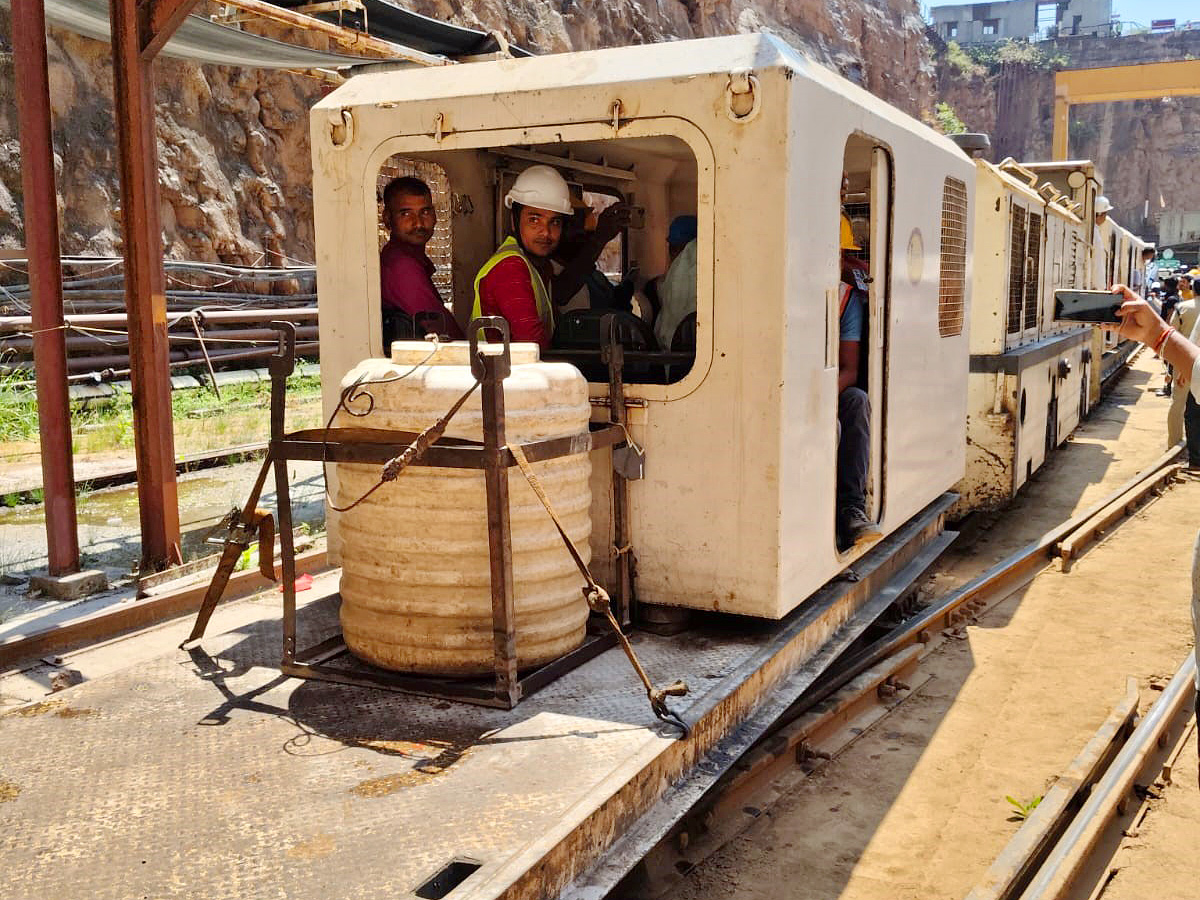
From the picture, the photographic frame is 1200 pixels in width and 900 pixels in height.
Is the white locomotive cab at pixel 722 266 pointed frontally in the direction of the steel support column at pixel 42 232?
no

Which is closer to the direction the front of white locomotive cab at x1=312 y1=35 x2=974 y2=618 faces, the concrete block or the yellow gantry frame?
the concrete block

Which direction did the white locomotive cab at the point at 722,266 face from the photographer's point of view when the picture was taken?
facing the viewer and to the left of the viewer

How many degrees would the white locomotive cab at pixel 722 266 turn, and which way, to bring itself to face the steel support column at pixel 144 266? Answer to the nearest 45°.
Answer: approximately 90° to its right

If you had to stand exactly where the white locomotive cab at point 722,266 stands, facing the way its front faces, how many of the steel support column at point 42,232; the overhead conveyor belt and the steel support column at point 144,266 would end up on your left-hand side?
0

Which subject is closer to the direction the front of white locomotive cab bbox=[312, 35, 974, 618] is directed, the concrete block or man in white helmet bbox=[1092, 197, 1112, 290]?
the concrete block

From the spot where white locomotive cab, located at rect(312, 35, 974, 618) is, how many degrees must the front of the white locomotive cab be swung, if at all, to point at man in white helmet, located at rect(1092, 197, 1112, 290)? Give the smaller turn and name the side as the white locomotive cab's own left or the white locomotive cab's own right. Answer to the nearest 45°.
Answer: approximately 180°

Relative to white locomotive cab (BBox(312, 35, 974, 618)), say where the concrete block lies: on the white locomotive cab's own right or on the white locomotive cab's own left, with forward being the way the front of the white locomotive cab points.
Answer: on the white locomotive cab's own right

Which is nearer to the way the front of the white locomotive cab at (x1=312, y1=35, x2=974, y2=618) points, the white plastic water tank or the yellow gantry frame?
the white plastic water tank

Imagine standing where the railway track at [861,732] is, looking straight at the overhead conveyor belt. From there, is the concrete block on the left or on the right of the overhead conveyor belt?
left

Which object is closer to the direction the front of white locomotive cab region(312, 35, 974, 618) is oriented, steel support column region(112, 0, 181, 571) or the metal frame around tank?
the metal frame around tank

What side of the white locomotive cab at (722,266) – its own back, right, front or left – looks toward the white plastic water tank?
front

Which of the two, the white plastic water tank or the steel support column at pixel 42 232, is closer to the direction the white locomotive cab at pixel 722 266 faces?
the white plastic water tank

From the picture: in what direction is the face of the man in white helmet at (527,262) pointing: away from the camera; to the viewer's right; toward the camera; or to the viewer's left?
toward the camera

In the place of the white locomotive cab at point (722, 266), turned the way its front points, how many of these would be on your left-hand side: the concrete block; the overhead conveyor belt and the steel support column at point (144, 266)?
0
